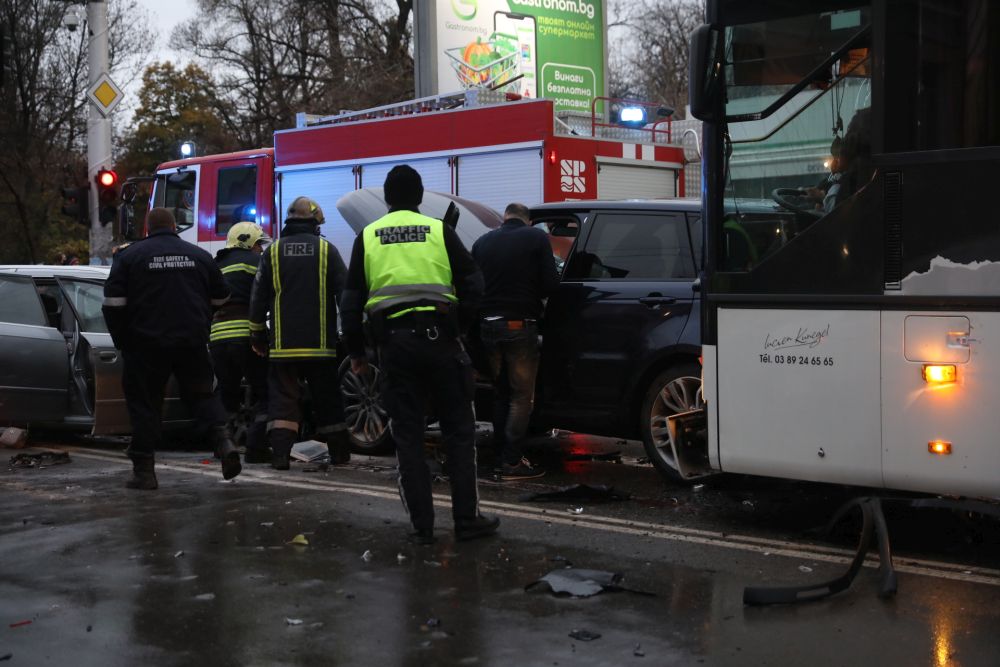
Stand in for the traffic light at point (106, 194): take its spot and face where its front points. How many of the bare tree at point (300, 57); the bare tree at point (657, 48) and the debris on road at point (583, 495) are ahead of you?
1

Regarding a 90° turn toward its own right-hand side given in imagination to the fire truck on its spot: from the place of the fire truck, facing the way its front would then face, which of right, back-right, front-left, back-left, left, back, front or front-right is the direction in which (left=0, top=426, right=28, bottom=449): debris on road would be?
back

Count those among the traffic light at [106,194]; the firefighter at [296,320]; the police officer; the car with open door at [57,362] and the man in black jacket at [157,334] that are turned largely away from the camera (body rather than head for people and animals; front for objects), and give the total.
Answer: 3

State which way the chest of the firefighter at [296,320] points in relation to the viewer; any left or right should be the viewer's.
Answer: facing away from the viewer

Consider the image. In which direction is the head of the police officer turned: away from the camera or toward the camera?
away from the camera

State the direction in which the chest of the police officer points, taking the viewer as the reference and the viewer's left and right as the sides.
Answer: facing away from the viewer

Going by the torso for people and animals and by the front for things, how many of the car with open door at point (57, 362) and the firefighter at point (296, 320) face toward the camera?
0

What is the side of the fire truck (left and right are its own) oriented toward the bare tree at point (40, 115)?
front

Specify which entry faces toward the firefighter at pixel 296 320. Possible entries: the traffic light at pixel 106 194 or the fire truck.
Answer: the traffic light

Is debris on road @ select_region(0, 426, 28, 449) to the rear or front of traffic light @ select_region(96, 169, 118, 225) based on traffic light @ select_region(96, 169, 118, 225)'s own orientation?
to the front

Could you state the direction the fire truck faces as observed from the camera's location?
facing away from the viewer and to the left of the viewer

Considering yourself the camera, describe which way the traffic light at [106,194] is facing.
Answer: facing the viewer

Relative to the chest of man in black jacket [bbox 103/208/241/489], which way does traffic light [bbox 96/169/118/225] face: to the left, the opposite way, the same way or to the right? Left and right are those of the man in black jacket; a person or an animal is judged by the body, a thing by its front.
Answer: the opposite way

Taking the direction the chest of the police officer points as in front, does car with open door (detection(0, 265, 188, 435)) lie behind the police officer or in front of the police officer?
in front

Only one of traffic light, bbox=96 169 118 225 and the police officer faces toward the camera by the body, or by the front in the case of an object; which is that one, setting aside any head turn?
the traffic light

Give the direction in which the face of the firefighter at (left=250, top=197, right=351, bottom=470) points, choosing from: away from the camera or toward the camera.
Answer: away from the camera

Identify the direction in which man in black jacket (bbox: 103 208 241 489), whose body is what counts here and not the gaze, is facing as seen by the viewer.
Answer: away from the camera

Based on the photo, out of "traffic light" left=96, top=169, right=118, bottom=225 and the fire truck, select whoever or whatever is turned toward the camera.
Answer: the traffic light
